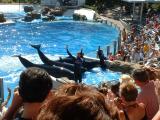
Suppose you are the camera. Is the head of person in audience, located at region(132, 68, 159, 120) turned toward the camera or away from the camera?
away from the camera

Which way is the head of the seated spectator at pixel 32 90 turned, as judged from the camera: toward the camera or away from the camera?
away from the camera

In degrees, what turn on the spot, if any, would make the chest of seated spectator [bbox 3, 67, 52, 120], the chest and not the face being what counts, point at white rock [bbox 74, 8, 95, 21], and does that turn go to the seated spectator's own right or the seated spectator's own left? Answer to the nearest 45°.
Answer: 0° — they already face it

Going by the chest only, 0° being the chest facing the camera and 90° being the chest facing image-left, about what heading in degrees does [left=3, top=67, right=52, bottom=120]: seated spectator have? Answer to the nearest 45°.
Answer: approximately 180°

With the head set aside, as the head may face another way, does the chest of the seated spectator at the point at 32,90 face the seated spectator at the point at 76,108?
no

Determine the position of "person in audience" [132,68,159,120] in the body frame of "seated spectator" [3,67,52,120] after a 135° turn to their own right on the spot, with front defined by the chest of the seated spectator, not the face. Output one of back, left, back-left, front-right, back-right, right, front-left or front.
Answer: left

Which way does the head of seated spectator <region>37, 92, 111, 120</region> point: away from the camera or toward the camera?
away from the camera

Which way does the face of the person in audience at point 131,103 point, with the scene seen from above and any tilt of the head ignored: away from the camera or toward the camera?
away from the camera

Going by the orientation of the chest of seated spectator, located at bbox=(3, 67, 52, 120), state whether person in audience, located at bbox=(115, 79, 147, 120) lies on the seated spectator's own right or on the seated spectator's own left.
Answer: on the seated spectator's own right
